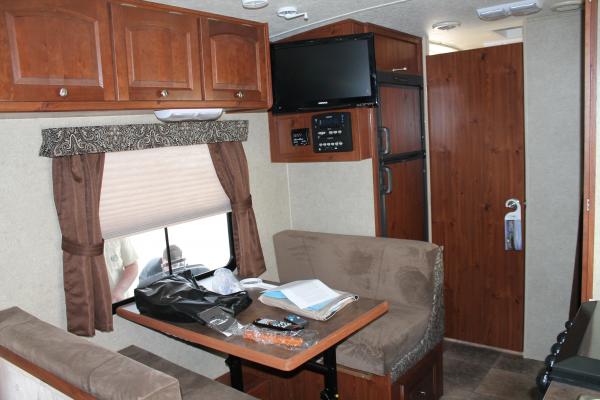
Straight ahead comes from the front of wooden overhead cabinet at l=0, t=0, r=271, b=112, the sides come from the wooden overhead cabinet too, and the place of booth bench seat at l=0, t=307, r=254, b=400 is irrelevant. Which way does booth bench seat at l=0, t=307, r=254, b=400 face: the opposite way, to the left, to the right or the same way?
to the left

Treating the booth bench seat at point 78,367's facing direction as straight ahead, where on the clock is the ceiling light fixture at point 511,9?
The ceiling light fixture is roughly at 1 o'clock from the booth bench seat.

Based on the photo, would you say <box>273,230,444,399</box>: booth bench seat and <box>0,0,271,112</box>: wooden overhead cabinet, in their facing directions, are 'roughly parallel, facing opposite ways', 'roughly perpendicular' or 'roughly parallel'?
roughly perpendicular

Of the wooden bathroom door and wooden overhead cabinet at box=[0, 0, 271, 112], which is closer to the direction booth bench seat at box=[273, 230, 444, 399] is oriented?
the wooden overhead cabinet

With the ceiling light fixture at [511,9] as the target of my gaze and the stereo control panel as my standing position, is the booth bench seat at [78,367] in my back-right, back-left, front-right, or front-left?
back-right

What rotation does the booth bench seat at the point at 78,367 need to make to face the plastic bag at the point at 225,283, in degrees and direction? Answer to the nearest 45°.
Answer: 0° — it already faces it

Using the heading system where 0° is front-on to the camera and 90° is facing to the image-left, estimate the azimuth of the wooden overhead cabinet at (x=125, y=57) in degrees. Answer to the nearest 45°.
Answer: approximately 315°

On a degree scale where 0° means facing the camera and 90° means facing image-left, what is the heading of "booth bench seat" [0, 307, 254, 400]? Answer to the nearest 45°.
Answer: approximately 225°

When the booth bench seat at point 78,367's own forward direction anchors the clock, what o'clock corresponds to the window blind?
The window blind is roughly at 11 o'clock from the booth bench seat.

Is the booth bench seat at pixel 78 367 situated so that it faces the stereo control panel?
yes

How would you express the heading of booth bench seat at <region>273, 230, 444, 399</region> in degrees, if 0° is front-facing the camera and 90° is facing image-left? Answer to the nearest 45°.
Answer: approximately 45°
